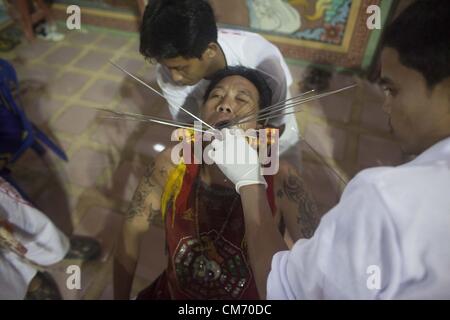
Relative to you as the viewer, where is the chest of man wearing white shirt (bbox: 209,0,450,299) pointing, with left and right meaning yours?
facing away from the viewer and to the left of the viewer

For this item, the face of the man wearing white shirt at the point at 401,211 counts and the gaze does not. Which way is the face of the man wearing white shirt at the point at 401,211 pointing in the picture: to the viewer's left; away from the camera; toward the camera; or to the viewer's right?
to the viewer's left

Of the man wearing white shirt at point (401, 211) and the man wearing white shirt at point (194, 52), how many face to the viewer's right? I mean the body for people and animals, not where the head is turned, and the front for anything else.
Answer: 0

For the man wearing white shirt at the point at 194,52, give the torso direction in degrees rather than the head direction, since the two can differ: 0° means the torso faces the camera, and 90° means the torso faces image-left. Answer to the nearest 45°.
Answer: approximately 45°

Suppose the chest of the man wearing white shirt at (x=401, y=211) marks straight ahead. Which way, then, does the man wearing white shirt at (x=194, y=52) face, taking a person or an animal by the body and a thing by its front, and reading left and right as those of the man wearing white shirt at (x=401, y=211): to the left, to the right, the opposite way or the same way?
to the left
